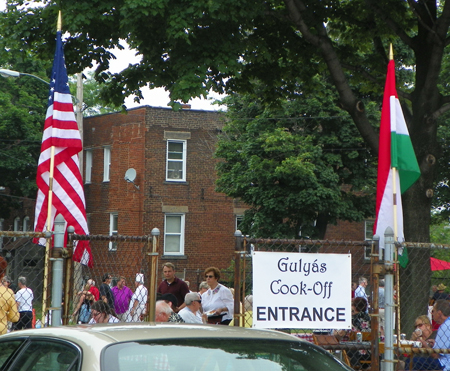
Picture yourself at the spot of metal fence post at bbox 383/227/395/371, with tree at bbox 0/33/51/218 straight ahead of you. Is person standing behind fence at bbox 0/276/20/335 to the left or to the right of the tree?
left

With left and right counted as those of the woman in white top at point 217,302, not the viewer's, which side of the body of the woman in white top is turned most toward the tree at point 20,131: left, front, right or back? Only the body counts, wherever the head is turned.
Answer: right

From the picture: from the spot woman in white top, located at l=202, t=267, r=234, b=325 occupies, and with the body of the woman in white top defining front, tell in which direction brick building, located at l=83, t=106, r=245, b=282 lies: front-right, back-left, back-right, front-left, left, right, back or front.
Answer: back-right

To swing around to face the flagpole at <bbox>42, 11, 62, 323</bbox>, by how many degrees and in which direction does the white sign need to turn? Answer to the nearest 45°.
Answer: approximately 90° to its right

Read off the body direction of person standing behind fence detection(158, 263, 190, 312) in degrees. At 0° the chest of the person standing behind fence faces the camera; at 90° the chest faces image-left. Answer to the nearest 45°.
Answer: approximately 45°

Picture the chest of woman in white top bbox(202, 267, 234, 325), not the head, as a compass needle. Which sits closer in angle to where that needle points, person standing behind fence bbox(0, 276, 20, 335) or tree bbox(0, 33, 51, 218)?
the person standing behind fence

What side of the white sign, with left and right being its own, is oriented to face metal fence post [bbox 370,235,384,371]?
left
